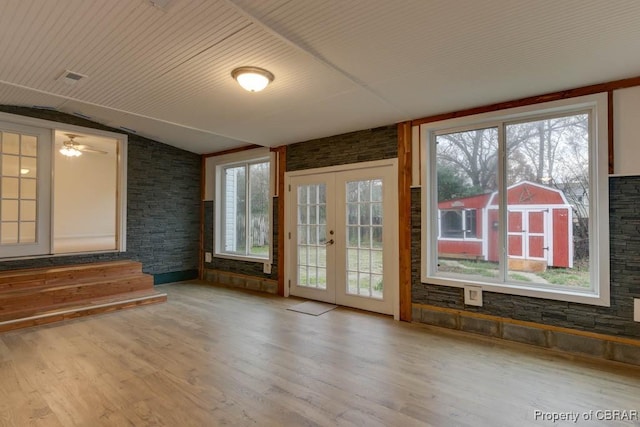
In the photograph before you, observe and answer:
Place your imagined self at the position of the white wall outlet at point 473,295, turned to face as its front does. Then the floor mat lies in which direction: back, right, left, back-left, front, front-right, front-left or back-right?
right

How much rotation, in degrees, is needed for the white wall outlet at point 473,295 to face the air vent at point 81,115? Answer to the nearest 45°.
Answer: approximately 90° to its right

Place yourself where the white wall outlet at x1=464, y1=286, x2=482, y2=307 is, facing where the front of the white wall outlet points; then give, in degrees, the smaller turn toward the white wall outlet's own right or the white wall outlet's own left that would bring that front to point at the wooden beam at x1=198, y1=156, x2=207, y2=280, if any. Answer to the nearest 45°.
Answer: approximately 90° to the white wall outlet's own right

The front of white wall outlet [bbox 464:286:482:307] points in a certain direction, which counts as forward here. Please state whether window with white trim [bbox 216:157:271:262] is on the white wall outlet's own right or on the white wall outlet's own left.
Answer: on the white wall outlet's own right

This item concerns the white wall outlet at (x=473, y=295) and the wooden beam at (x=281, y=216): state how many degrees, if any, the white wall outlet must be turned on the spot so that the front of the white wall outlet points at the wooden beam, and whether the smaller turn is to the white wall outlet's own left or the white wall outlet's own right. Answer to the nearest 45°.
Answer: approximately 90° to the white wall outlet's own right

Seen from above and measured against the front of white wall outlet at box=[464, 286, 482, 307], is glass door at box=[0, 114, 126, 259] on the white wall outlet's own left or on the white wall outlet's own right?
on the white wall outlet's own right

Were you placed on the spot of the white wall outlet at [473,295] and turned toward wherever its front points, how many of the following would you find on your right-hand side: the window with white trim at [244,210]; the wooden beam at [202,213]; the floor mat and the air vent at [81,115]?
4

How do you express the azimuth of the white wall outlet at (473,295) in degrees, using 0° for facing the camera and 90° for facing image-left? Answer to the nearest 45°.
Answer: approximately 0°
